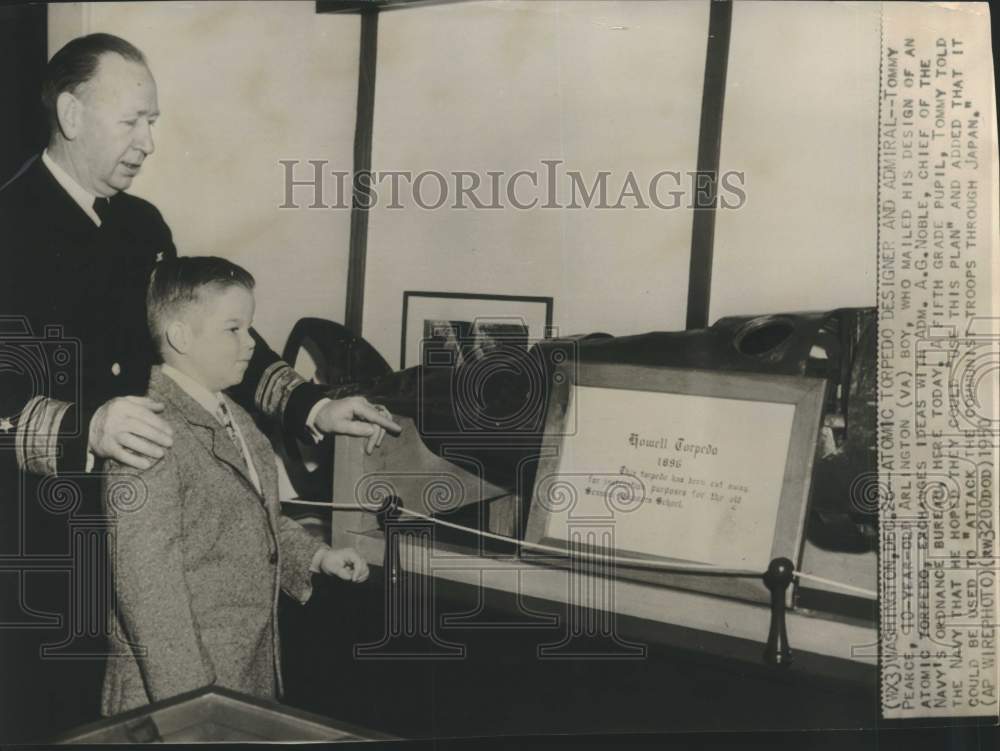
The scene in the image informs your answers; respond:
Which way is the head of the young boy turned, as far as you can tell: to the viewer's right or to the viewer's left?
to the viewer's right

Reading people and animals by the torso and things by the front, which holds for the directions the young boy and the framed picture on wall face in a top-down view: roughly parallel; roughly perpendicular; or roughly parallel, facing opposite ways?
roughly perpendicular

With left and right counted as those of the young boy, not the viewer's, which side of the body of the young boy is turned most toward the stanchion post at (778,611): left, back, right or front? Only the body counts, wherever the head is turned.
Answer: front

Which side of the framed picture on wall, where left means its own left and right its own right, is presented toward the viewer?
front

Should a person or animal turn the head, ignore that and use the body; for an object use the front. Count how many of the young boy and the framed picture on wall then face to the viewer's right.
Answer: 1

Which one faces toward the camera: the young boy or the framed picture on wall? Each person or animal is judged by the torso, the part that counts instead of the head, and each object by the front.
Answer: the framed picture on wall

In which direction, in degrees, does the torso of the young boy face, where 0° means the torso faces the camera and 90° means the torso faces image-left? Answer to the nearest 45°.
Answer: approximately 270°
